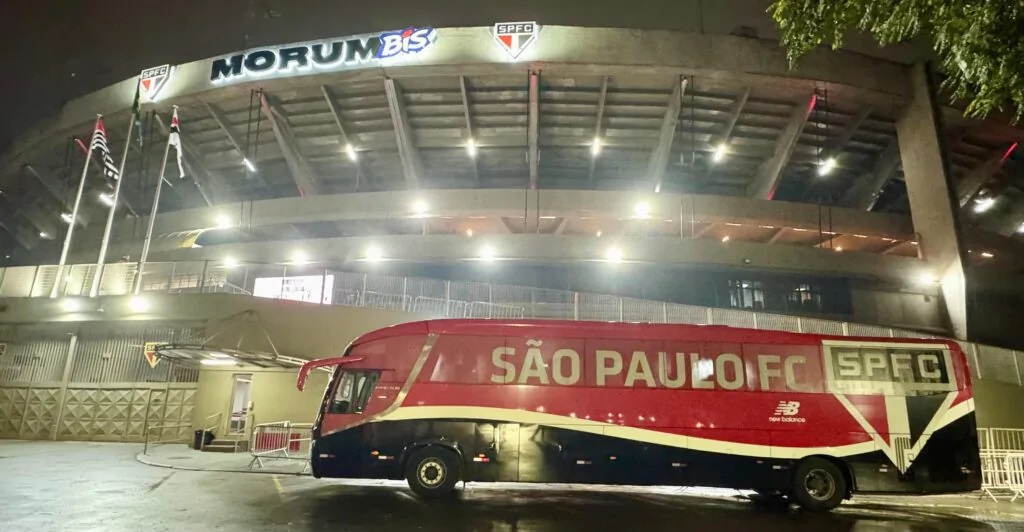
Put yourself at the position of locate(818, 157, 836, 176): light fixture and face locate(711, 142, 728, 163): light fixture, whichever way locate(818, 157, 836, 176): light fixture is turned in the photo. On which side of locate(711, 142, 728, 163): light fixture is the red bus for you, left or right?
left

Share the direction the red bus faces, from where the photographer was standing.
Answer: facing to the left of the viewer

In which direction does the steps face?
toward the camera

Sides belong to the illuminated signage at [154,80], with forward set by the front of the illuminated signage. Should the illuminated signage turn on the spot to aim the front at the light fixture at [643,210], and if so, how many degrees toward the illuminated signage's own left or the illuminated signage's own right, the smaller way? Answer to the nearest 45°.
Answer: approximately 90° to the illuminated signage's own left

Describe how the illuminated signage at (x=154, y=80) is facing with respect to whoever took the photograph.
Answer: facing the viewer and to the left of the viewer

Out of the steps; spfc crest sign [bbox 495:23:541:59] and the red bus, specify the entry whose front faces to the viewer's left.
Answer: the red bus

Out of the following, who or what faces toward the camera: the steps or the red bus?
the steps

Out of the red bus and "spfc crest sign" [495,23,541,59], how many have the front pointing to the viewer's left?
1

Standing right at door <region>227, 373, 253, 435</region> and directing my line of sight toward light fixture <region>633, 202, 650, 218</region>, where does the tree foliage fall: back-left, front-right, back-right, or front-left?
front-right

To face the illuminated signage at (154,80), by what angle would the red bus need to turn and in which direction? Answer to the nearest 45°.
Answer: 0° — it already faces it

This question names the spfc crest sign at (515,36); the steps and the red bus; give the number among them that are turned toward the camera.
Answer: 2

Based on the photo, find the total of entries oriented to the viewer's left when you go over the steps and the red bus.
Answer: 1

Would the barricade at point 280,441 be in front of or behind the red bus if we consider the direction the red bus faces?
in front

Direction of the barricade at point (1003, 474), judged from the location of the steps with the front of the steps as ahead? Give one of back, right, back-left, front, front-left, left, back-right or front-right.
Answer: front-left

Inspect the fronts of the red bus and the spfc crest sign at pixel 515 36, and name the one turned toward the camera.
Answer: the spfc crest sign
